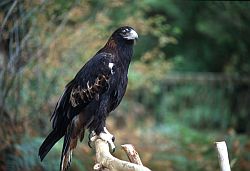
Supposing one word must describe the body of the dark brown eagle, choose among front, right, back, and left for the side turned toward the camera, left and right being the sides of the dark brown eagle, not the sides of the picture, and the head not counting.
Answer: right
